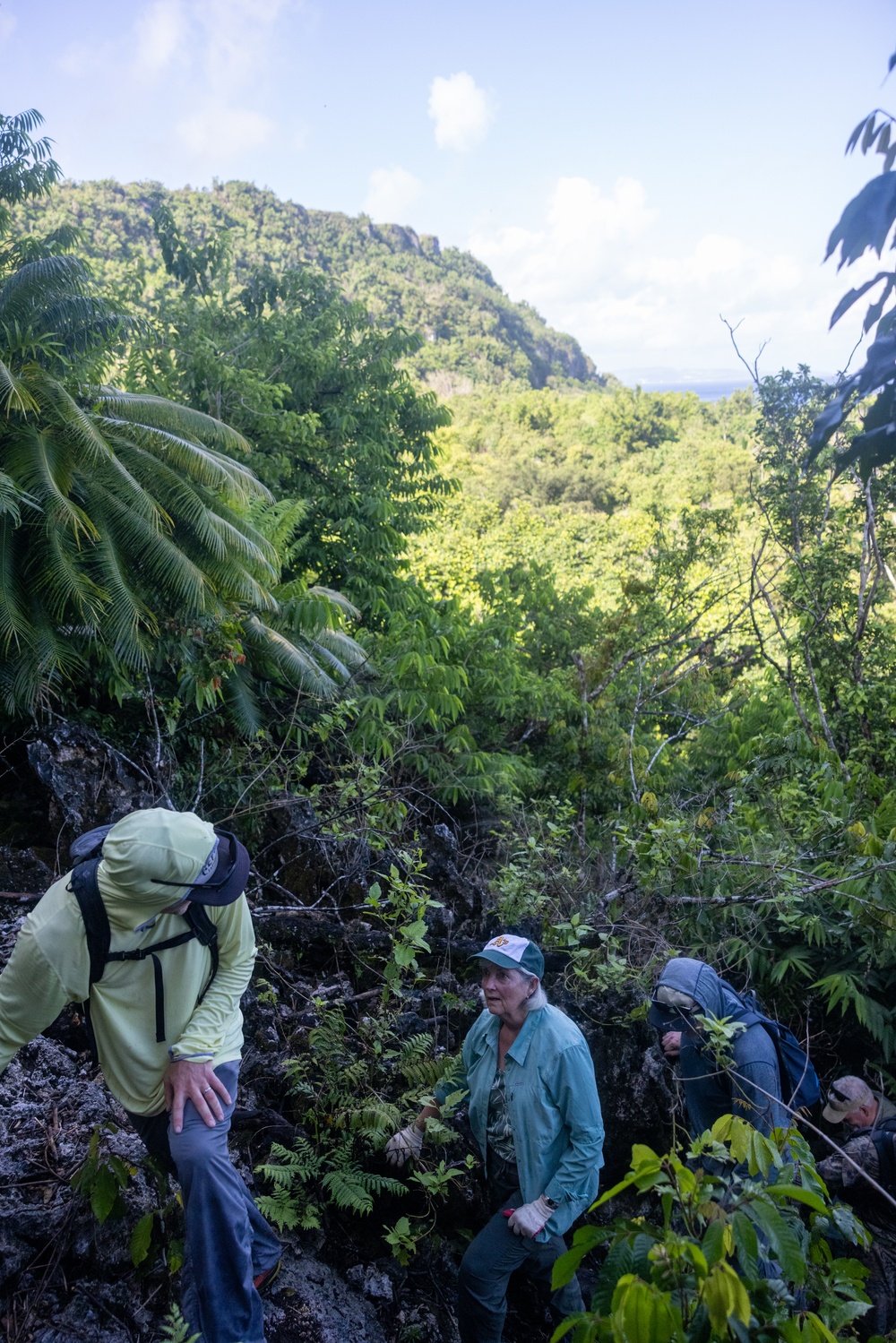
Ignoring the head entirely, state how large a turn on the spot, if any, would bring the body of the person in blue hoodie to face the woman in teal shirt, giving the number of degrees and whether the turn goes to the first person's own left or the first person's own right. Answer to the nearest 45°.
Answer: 0° — they already face them

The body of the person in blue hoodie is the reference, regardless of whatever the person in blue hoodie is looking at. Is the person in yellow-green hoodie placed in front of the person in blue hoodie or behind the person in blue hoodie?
in front

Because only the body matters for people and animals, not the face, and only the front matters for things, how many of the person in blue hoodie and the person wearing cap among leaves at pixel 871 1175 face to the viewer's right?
0

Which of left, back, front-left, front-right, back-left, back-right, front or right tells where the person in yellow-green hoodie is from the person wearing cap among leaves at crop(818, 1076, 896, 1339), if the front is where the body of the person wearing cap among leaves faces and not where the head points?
front-left

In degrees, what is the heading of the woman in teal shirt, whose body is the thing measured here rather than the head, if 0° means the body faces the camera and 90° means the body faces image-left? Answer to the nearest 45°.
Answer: approximately 45°

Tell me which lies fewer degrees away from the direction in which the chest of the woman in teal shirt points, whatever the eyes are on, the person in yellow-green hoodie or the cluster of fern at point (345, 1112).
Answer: the person in yellow-green hoodie

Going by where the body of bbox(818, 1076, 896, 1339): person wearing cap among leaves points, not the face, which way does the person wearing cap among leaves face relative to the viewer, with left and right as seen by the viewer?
facing to the left of the viewer

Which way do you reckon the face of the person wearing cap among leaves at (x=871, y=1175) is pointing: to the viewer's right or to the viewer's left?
to the viewer's left

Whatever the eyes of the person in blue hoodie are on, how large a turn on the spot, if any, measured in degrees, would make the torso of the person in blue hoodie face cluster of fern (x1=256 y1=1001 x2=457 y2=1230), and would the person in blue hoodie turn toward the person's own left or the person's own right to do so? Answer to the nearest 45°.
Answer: approximately 45° to the person's own right
